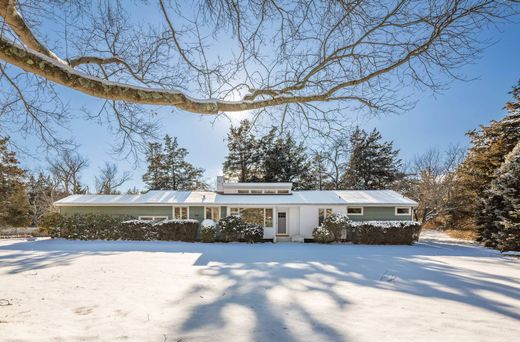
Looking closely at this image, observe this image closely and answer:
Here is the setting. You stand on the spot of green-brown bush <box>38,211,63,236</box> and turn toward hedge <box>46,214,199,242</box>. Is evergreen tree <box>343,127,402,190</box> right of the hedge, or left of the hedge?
left

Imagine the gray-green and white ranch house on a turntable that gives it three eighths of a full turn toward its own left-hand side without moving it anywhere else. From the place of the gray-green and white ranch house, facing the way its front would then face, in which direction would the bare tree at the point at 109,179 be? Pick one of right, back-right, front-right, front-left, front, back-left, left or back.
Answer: left

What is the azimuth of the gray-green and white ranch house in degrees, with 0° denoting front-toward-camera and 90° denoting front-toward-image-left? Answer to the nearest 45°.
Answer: approximately 0°

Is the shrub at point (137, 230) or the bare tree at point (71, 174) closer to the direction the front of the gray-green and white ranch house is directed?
the shrub

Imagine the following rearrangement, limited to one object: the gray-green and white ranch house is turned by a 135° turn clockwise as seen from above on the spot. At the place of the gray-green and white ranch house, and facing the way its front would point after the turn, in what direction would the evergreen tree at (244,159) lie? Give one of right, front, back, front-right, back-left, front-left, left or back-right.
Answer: front-right

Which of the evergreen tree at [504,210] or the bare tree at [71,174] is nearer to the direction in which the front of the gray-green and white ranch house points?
the evergreen tree

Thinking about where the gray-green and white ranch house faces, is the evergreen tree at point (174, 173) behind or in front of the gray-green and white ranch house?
behind

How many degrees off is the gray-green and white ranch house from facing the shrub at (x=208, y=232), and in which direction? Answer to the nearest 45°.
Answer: approximately 45° to its right
